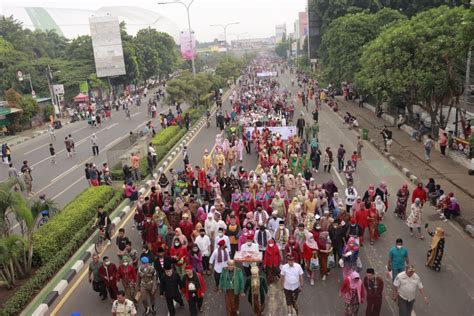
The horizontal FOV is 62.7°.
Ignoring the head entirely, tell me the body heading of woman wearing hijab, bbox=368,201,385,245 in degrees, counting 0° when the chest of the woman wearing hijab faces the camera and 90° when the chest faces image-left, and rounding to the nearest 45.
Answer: approximately 45°

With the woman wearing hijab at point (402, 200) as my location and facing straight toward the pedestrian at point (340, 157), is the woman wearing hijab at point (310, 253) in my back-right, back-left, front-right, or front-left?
back-left

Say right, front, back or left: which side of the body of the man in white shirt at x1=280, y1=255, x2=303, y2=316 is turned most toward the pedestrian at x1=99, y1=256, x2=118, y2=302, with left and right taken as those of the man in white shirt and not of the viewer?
right

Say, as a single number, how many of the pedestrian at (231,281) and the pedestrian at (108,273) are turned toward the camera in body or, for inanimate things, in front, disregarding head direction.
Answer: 2

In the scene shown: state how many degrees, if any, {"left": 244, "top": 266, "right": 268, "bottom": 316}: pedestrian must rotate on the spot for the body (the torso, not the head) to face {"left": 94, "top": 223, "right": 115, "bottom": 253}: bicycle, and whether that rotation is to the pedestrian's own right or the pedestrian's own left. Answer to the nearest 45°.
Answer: approximately 135° to the pedestrian's own right

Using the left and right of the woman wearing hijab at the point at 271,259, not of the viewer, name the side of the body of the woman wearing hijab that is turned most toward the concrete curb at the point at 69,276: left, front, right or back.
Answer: right

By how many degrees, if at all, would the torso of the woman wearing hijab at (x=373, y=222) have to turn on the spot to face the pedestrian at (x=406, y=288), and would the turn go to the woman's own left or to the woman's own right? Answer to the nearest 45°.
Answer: approximately 45° to the woman's own left

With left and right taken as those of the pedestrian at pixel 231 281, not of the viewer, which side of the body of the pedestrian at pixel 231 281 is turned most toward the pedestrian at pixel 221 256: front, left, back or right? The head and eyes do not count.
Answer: back

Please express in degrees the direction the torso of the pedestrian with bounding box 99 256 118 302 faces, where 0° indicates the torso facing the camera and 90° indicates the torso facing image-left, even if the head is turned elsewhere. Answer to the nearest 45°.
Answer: approximately 0°

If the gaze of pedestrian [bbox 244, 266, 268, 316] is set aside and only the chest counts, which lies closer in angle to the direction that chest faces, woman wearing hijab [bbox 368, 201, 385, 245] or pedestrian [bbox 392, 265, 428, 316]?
the pedestrian

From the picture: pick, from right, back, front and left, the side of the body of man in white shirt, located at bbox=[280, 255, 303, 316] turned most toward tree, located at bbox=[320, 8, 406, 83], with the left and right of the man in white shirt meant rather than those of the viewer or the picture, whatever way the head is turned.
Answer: back
